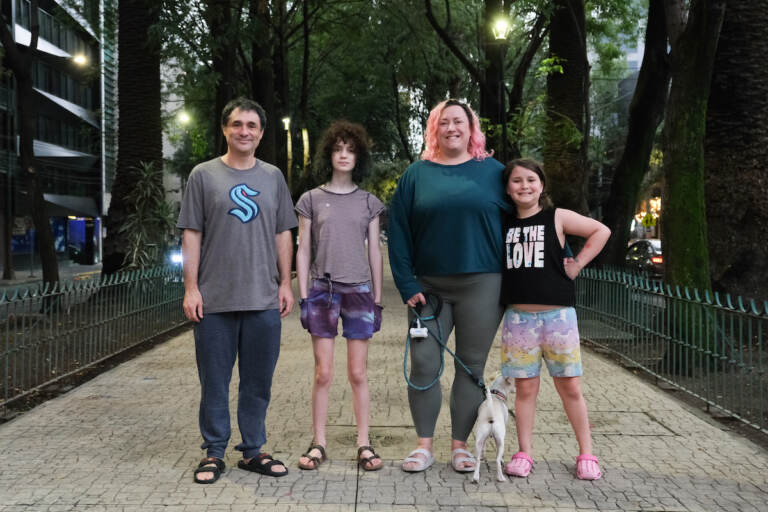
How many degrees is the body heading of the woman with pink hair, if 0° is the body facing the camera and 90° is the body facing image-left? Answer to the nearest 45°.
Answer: approximately 0°

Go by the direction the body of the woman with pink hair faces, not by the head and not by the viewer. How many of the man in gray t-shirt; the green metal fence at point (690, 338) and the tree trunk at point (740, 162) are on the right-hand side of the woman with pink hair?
1

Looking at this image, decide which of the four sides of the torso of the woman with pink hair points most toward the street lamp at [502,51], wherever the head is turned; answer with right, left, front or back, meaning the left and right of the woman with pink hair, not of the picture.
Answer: back

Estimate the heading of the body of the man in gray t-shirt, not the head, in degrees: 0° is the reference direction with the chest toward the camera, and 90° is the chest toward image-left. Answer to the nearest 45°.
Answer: approximately 0°

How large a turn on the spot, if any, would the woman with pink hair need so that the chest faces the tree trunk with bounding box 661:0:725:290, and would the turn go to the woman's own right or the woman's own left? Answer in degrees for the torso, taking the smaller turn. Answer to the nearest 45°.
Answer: approximately 135° to the woman's own left
